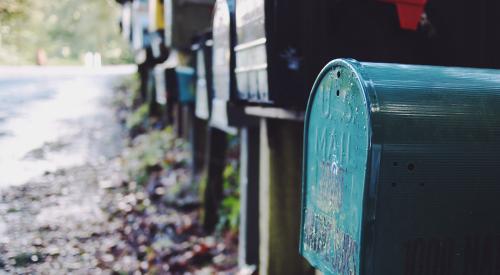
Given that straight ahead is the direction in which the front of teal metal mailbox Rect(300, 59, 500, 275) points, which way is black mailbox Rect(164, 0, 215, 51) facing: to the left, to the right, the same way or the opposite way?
the same way

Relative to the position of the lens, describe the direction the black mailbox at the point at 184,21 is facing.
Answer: facing to the left of the viewer

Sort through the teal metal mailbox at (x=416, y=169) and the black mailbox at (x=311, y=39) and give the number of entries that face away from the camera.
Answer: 0

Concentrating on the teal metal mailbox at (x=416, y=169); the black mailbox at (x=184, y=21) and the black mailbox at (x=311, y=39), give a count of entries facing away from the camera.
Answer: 0

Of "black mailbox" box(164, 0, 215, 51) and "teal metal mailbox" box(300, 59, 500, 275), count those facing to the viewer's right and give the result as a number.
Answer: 0

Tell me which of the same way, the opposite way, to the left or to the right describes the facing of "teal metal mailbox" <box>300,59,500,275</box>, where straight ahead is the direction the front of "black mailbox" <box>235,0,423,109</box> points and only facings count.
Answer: the same way

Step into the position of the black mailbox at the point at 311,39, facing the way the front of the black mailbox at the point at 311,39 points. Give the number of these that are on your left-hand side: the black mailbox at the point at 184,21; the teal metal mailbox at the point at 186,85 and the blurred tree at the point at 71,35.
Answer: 0

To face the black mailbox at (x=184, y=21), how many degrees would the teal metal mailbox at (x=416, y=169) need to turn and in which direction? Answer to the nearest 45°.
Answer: approximately 90° to its right

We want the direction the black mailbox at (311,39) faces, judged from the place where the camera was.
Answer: facing the viewer and to the left of the viewer

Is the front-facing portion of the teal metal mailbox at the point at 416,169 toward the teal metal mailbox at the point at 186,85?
no

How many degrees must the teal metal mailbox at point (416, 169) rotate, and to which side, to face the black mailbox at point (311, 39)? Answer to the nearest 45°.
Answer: approximately 90° to its right

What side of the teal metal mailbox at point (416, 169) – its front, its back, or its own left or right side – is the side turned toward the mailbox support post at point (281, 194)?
right

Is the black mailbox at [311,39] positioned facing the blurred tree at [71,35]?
no

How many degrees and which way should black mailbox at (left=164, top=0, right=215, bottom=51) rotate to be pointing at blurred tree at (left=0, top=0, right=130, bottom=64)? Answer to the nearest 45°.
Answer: approximately 90° to its right

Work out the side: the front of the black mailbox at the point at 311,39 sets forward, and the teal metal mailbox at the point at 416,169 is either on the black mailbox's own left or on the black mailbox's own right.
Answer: on the black mailbox's own left
